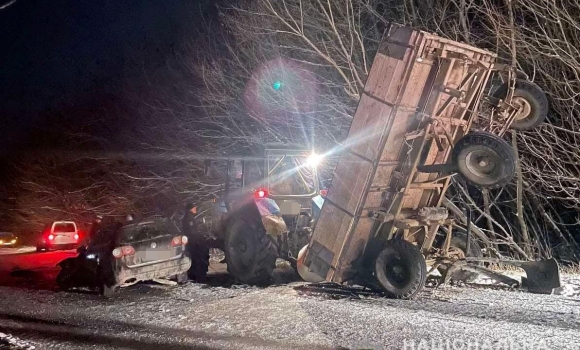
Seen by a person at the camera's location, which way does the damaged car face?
facing away from the viewer and to the left of the viewer

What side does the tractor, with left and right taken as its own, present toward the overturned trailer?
back

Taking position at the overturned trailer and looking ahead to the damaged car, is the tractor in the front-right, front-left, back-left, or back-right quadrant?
front-right

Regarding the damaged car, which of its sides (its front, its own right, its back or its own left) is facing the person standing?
right

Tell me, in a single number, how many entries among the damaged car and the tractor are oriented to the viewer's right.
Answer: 0

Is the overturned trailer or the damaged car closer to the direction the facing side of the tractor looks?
the damaged car
